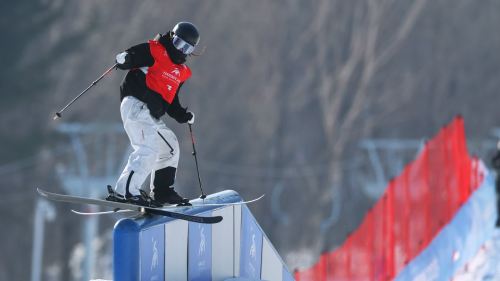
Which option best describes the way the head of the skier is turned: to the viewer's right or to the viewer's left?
to the viewer's right

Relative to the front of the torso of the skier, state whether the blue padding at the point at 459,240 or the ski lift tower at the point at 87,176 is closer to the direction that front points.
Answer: the blue padding

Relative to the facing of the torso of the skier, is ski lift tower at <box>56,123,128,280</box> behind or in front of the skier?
behind

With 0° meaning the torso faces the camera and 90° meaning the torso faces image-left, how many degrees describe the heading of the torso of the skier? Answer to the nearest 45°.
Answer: approximately 315°
